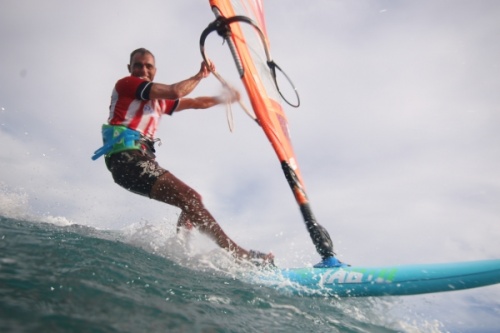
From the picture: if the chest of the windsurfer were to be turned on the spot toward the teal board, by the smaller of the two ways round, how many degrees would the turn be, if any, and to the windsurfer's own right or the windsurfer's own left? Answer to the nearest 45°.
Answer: approximately 45° to the windsurfer's own left

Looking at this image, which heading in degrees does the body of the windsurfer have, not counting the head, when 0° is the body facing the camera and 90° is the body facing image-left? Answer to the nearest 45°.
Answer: approximately 315°
